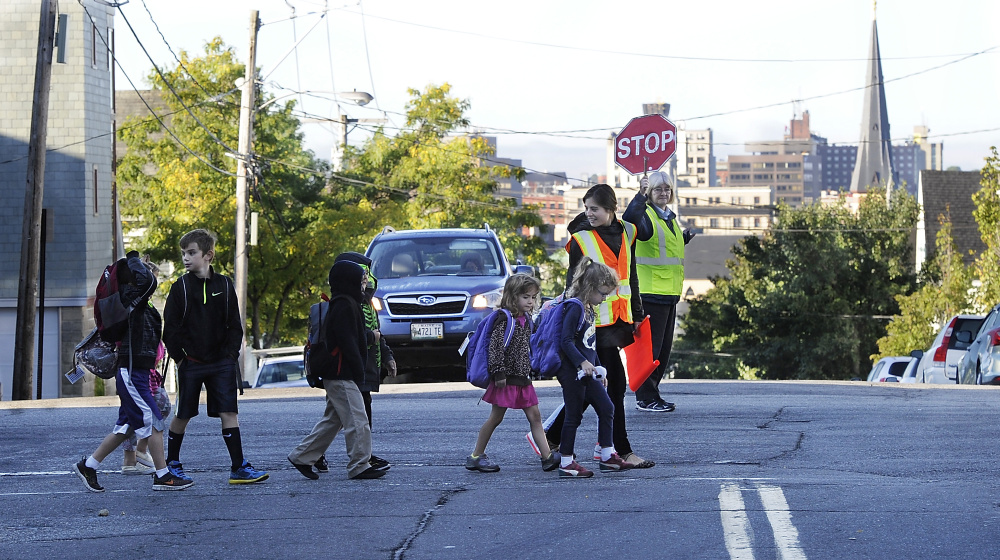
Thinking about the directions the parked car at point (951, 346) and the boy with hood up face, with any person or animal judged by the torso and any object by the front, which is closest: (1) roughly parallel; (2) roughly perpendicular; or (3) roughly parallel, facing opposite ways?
roughly perpendicular

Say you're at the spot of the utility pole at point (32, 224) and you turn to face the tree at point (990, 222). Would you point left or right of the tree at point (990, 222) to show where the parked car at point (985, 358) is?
right

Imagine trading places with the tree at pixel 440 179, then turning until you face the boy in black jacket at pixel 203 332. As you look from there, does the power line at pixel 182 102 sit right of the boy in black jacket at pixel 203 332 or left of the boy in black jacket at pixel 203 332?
right

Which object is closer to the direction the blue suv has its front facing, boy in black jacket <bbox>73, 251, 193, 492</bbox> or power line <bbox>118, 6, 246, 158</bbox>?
the boy in black jacket

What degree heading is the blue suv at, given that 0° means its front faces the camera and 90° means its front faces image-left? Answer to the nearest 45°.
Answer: approximately 0°

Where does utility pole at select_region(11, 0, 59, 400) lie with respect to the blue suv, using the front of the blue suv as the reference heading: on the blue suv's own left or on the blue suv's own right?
on the blue suv's own right
